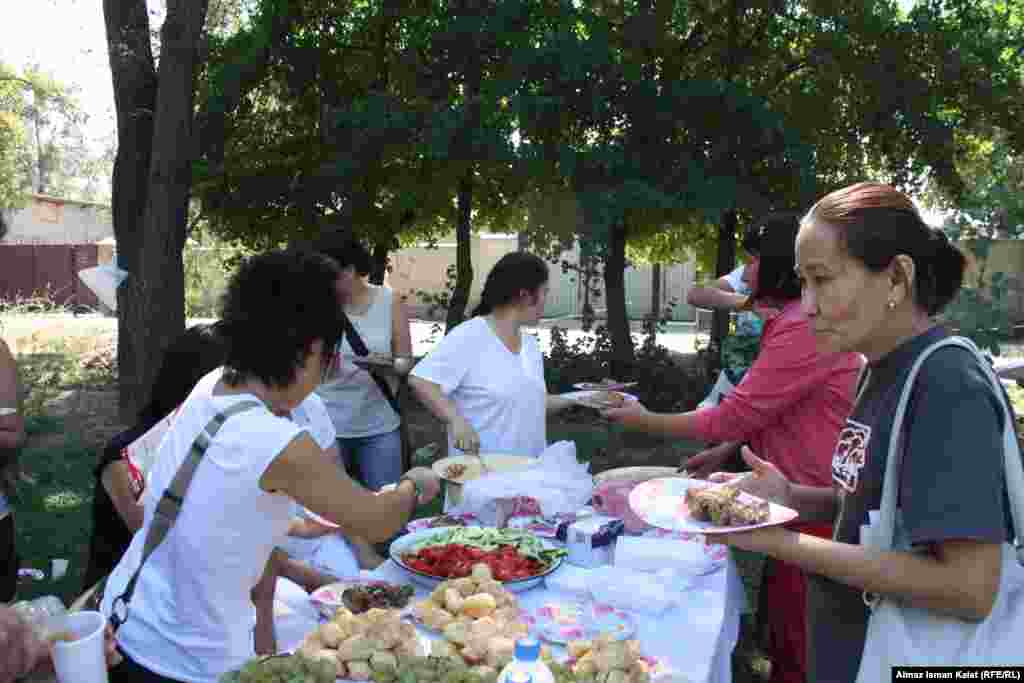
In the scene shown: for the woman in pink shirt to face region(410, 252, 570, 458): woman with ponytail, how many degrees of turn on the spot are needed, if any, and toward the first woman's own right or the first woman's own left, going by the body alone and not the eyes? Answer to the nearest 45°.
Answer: approximately 45° to the first woman's own right

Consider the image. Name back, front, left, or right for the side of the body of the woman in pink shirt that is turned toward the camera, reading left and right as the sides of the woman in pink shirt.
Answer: left

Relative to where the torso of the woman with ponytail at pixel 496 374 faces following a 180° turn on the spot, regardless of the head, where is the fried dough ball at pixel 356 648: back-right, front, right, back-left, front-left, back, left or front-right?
back-left

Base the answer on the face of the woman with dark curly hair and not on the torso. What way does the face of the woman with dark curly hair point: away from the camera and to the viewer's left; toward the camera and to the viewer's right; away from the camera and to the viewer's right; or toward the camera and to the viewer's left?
away from the camera and to the viewer's right

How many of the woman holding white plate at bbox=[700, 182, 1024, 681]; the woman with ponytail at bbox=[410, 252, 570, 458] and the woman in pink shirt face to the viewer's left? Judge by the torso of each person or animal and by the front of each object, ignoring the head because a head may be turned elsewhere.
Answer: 2

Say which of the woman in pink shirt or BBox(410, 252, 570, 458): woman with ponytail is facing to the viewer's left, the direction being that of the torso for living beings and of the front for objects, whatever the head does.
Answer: the woman in pink shirt

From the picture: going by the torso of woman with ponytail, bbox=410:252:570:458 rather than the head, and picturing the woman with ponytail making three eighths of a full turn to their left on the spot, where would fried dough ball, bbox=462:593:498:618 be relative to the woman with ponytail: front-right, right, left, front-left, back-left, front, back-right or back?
back

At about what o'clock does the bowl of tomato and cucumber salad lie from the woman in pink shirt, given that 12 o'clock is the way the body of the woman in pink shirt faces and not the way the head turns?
The bowl of tomato and cucumber salad is roughly at 11 o'clock from the woman in pink shirt.

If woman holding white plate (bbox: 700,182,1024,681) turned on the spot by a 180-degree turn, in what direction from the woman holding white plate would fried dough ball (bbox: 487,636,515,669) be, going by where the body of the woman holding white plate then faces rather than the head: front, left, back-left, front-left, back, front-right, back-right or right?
back

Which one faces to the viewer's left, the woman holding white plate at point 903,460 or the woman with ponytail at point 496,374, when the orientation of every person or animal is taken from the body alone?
the woman holding white plate

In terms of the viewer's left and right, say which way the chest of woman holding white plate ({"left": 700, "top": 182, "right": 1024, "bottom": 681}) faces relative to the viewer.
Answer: facing to the left of the viewer

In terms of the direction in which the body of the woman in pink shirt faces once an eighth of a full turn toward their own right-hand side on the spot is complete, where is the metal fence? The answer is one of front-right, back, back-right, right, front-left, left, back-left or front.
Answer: front

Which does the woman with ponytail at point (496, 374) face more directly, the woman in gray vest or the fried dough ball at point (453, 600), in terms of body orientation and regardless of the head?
the fried dough ball

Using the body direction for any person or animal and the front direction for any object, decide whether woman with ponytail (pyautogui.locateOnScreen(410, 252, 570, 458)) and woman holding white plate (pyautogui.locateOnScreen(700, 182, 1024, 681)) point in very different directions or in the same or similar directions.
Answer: very different directions

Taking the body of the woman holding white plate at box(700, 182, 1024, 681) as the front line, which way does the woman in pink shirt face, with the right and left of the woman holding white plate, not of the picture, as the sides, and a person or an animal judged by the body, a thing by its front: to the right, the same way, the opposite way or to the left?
the same way

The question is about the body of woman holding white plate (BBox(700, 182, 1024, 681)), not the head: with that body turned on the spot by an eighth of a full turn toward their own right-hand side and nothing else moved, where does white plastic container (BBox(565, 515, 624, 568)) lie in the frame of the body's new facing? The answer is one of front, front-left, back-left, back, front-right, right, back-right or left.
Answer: front
